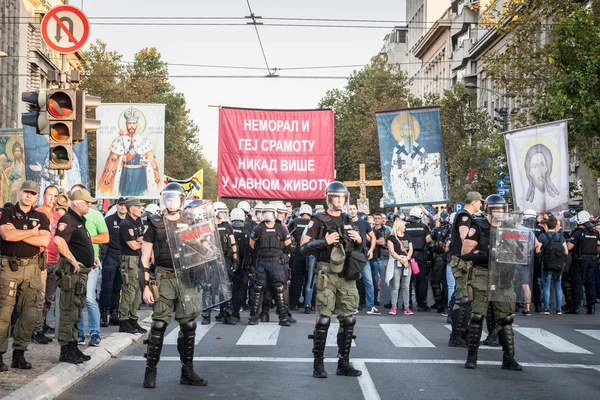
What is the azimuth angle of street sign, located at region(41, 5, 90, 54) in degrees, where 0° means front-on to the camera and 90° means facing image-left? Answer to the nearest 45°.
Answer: approximately 0°

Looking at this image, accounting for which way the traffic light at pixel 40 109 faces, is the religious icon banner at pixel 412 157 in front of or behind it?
behind

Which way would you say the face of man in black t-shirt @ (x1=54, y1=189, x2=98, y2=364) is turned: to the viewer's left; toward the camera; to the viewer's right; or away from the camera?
to the viewer's right

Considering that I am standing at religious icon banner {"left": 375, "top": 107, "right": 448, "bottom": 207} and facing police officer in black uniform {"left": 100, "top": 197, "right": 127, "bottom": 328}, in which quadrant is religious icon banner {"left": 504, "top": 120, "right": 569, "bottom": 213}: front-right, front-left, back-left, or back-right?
back-left

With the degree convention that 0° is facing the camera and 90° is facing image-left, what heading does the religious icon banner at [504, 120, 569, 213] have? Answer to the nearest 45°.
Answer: approximately 0°

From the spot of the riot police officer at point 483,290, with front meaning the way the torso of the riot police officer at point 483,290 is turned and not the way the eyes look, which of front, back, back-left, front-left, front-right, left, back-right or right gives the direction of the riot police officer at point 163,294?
right
